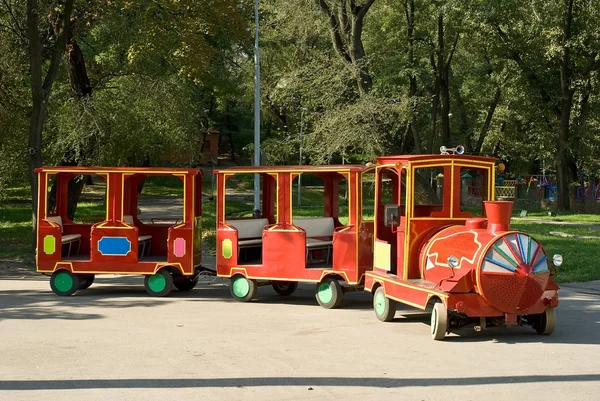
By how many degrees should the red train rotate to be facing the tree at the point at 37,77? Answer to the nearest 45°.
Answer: approximately 180°

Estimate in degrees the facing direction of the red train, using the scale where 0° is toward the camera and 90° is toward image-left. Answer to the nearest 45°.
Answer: approximately 315°
